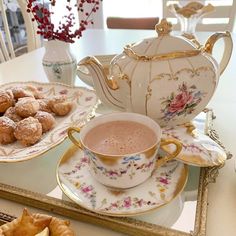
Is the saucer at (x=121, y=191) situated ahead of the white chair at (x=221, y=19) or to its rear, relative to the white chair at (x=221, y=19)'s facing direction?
ahead

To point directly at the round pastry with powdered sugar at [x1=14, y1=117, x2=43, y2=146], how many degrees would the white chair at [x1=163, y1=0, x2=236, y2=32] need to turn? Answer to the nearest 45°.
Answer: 0° — it already faces it

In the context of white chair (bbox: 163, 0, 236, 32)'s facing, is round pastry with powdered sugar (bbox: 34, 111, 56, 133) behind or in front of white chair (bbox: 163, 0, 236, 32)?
in front

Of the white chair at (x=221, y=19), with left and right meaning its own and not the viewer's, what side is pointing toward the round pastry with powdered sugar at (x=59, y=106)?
front

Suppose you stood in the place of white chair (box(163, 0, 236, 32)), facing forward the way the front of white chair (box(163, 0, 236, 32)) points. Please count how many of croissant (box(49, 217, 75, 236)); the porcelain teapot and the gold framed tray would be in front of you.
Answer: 3

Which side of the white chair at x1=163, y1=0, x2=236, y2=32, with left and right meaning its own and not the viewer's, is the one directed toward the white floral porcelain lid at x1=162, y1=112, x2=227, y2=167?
front

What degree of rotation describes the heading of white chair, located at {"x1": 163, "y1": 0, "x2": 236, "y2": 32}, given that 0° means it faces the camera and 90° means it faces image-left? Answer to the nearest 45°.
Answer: approximately 0°

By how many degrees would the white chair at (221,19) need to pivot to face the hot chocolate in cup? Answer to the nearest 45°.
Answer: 0° — it already faces it
